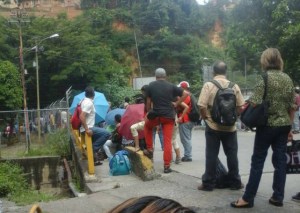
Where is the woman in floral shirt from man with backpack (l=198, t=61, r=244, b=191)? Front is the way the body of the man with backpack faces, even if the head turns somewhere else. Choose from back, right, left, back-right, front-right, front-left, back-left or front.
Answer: back-right

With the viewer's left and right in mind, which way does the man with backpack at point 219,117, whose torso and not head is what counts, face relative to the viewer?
facing away from the viewer

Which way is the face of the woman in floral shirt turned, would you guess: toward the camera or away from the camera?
away from the camera

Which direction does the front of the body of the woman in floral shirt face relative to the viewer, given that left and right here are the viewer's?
facing away from the viewer and to the left of the viewer
